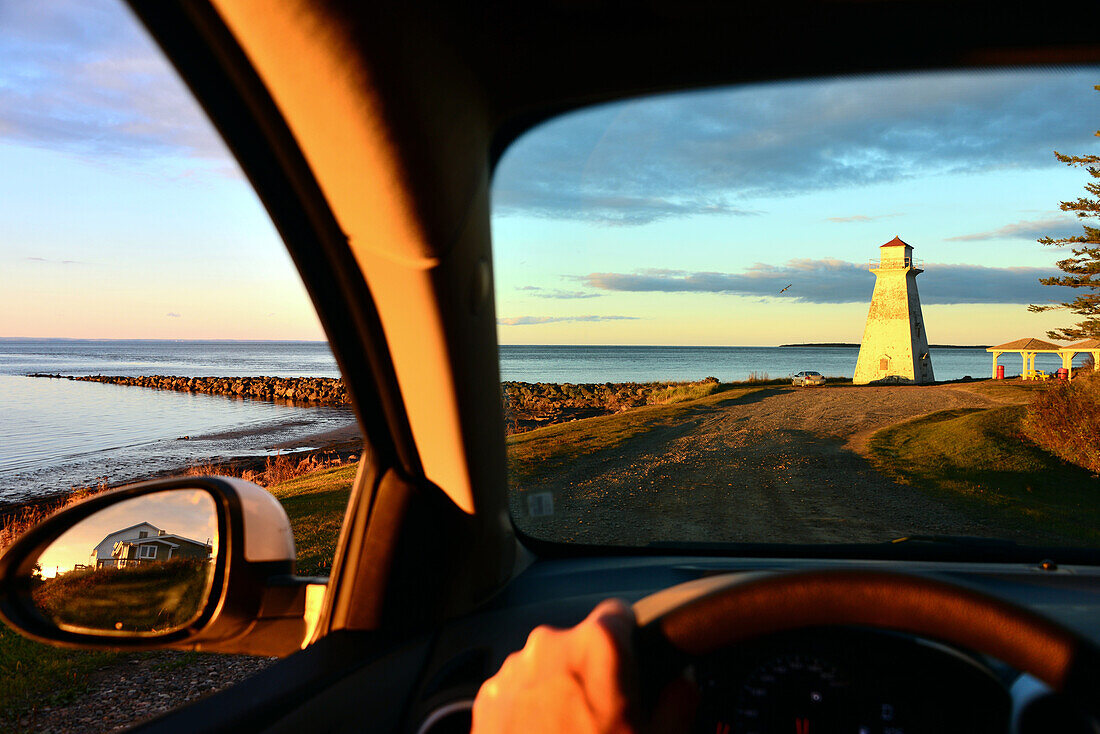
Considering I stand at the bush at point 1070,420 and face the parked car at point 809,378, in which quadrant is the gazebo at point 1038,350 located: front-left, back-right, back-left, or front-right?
front-right

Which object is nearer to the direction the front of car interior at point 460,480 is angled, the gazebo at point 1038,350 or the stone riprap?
the gazebo

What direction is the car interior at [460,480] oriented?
away from the camera

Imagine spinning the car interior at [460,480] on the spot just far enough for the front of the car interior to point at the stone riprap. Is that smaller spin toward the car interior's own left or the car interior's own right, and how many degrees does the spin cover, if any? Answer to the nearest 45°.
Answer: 0° — it already faces it

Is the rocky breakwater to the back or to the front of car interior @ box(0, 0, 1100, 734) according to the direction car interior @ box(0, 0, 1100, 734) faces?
to the front
